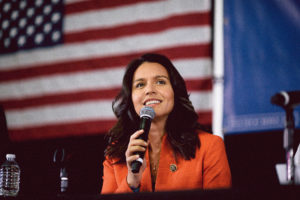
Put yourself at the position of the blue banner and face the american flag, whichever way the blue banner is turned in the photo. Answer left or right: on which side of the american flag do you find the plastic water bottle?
left

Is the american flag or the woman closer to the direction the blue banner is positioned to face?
the woman

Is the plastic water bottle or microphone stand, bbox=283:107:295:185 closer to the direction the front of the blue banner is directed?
the microphone stand

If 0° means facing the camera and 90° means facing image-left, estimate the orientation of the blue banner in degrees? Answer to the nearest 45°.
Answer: approximately 0°

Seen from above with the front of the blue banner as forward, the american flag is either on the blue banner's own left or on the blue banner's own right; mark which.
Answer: on the blue banner's own right

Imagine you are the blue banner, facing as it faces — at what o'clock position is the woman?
The woman is roughly at 1 o'clock from the blue banner.

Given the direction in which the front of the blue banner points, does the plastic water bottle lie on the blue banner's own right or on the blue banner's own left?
on the blue banner's own right

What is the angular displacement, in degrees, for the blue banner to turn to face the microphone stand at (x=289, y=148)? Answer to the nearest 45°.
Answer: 0° — it already faces it

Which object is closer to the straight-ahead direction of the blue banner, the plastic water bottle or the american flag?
the plastic water bottle
